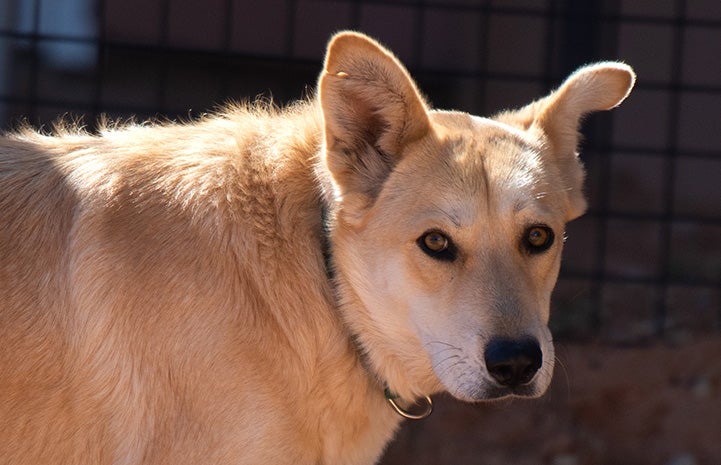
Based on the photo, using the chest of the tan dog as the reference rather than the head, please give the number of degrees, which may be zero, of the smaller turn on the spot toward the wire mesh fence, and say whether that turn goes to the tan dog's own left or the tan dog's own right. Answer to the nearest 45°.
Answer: approximately 90° to the tan dog's own left

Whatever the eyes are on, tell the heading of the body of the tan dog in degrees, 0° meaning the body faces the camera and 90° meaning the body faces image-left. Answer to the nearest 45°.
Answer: approximately 270°
